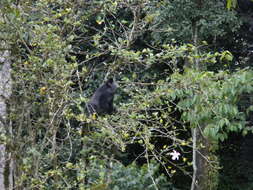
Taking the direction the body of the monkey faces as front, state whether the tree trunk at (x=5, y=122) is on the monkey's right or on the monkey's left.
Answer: on the monkey's right
